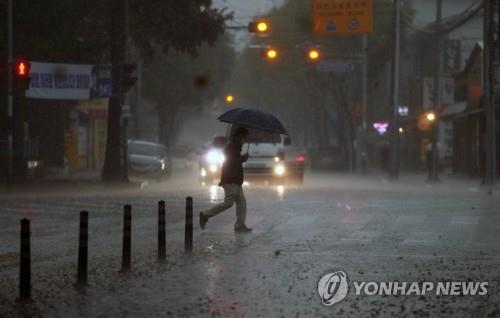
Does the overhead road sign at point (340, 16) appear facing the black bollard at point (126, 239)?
yes

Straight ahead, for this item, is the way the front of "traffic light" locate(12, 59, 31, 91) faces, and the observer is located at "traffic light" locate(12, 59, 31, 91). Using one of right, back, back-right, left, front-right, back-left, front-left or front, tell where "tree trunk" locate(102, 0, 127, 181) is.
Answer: back-left

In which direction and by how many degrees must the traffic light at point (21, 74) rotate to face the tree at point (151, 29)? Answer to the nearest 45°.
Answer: approximately 135° to its left

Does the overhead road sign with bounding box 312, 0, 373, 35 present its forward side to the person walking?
yes

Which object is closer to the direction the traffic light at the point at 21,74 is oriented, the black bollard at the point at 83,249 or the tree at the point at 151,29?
the black bollard

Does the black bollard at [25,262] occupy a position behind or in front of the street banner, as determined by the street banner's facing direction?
in front

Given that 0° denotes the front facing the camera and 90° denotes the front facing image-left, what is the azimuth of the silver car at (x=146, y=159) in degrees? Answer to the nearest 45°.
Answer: approximately 315°

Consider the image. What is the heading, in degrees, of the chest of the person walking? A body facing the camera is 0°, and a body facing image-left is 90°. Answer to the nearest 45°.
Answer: approximately 270°

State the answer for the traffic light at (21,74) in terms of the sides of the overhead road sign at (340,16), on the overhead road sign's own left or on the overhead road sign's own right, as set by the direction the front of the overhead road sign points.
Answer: on the overhead road sign's own right
